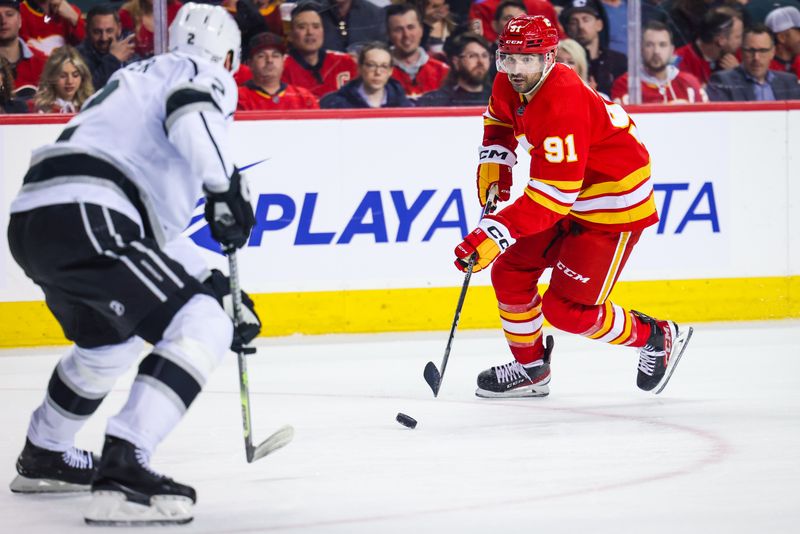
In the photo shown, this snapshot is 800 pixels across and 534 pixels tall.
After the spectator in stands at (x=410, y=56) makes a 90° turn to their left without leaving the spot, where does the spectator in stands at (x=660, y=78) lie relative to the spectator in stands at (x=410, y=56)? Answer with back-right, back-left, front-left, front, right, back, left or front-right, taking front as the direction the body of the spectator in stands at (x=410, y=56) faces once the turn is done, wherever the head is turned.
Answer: front

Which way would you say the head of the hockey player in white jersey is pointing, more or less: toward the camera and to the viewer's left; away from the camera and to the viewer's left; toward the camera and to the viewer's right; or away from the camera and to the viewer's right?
away from the camera and to the viewer's right

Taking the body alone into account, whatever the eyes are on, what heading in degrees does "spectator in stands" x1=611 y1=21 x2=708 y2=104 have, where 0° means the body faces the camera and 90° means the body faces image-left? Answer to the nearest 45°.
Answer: approximately 0°

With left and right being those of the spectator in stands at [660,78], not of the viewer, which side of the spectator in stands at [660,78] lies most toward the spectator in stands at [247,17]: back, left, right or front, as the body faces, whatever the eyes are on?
right

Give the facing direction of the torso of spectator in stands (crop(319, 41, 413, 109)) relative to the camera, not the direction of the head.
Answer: toward the camera

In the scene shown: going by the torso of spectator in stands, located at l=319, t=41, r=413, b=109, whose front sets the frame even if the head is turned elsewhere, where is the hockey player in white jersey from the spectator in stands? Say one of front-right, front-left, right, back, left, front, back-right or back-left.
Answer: front

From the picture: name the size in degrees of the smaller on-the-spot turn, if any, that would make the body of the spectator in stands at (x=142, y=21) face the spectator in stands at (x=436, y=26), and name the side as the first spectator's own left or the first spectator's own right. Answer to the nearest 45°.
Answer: approximately 90° to the first spectator's own left

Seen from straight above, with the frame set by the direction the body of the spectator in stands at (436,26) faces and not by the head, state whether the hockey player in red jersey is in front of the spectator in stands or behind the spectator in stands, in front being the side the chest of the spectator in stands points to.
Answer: in front

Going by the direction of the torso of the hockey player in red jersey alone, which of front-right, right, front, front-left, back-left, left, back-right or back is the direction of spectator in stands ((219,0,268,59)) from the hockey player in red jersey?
right

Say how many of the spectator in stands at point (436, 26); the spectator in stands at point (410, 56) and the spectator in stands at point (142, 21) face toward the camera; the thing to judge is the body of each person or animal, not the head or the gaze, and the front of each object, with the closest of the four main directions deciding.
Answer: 3

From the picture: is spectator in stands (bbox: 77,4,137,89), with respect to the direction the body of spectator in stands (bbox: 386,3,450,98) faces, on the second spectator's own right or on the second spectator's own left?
on the second spectator's own right

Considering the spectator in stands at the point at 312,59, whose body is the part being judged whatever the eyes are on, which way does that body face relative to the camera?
toward the camera

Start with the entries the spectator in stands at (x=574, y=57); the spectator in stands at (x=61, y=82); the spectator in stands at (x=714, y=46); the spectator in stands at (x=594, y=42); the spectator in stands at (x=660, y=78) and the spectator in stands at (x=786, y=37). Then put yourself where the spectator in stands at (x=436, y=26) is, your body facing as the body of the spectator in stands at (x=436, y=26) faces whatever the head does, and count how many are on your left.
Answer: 5

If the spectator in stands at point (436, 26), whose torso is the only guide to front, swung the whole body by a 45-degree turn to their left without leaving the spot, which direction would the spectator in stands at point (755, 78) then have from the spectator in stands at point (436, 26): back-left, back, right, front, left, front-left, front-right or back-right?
front-left
